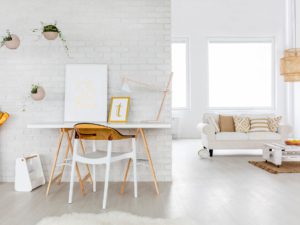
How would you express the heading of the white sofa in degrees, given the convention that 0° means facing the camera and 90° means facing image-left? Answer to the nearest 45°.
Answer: approximately 0°

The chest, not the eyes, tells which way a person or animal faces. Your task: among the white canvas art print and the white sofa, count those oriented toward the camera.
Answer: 2

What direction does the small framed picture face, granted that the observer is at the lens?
facing the viewer

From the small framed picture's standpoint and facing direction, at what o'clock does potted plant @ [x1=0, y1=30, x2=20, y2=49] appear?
The potted plant is roughly at 3 o'clock from the small framed picture.

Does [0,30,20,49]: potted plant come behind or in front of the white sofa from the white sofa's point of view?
in front

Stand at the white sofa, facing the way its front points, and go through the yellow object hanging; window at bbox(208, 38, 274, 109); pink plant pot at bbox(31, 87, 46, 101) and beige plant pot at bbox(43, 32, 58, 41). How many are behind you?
1

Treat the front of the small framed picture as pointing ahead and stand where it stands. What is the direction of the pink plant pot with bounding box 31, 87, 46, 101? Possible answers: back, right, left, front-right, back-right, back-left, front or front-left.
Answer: right

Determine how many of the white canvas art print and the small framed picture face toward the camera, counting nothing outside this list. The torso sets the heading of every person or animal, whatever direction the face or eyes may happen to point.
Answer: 2

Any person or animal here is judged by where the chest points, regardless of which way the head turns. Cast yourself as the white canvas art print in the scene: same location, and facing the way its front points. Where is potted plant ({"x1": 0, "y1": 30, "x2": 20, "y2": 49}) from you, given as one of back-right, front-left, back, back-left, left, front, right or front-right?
right

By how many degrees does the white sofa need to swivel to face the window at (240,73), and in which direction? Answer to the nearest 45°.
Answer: approximately 180°

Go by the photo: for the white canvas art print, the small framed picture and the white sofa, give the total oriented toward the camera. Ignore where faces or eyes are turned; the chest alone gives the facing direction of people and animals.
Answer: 3

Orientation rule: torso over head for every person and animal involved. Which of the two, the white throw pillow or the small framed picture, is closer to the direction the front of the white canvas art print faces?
the small framed picture
